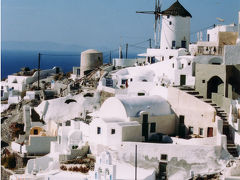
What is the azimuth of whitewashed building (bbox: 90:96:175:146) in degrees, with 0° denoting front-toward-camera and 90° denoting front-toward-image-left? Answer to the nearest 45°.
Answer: approximately 315°
